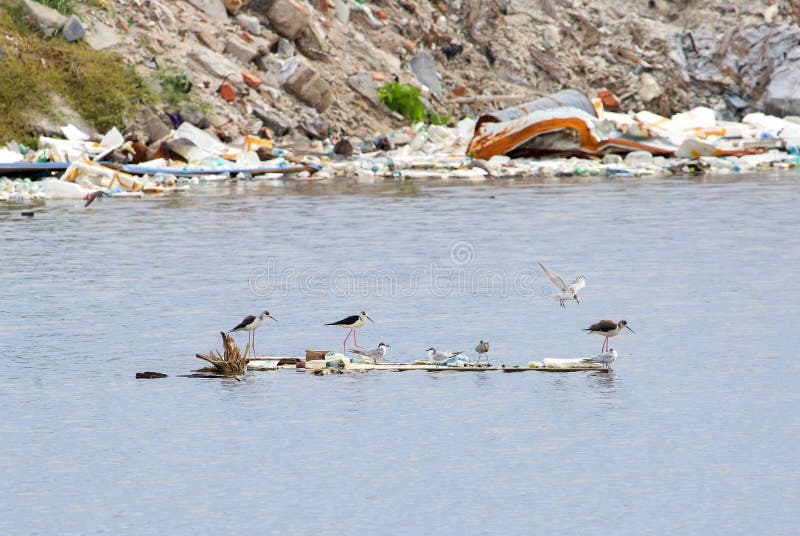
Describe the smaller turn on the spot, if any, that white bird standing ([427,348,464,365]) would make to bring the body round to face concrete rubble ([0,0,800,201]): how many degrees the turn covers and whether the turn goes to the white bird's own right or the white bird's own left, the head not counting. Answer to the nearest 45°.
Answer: approximately 90° to the white bird's own right

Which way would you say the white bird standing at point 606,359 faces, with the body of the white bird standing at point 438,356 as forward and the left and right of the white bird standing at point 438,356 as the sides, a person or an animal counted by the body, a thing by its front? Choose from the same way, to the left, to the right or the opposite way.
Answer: the opposite way

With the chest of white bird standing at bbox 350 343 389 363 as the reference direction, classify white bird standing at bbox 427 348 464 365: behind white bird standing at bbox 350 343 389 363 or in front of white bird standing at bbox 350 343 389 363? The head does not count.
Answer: in front

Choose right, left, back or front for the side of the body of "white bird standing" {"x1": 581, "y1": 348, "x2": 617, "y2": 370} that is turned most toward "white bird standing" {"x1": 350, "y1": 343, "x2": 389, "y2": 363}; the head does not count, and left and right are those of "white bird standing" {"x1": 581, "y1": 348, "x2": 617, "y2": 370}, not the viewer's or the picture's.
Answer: back

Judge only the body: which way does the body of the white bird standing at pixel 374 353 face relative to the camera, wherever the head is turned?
to the viewer's right

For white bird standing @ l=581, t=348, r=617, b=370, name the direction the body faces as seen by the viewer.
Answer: to the viewer's right

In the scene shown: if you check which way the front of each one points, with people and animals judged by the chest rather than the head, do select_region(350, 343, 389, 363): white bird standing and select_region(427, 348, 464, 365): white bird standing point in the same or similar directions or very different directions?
very different directions

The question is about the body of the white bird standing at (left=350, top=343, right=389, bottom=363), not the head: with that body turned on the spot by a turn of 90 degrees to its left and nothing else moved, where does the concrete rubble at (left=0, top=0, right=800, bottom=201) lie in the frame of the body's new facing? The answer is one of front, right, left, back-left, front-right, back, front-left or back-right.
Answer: front

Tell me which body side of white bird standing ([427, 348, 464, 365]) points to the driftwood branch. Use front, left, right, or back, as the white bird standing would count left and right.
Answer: front

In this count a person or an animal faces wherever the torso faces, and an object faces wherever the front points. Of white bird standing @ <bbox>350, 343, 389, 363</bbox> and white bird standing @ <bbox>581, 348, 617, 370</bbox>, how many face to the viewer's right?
2

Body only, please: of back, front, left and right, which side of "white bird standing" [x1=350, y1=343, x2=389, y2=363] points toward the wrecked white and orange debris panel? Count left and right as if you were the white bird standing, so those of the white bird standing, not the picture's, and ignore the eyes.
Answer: left
